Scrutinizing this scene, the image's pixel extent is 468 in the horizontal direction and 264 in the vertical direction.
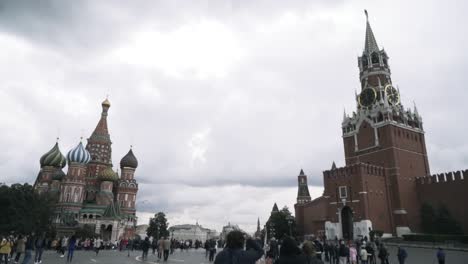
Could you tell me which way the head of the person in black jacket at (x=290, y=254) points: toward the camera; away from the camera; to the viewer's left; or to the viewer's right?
away from the camera

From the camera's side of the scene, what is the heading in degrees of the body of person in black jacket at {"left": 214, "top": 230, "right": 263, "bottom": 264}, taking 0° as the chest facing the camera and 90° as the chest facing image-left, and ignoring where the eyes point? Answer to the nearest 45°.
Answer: approximately 180°

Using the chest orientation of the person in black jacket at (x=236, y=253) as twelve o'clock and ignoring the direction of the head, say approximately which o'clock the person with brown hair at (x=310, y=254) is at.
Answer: The person with brown hair is roughly at 2 o'clock from the person in black jacket.

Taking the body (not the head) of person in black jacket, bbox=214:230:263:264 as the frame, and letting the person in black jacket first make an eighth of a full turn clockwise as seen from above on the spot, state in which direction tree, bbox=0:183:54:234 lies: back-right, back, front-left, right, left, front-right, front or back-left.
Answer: left

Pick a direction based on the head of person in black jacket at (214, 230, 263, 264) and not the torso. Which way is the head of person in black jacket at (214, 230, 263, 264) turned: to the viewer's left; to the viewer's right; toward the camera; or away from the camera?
away from the camera

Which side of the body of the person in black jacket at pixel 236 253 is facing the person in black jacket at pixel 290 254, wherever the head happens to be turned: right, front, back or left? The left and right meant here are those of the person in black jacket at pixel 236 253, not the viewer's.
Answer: right
